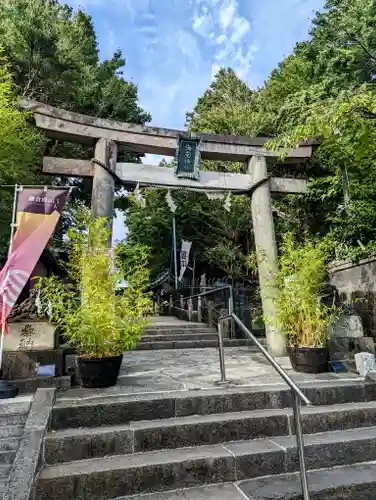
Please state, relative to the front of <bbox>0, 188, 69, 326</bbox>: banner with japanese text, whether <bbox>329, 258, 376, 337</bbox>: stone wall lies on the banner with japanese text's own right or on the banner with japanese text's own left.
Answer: on the banner with japanese text's own left
